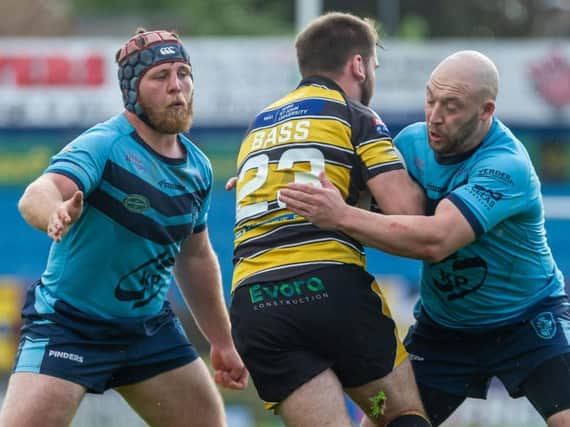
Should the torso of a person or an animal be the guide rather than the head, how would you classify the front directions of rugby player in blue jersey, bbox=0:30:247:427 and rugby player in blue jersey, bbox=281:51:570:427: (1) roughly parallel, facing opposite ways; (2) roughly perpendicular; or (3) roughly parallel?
roughly perpendicular

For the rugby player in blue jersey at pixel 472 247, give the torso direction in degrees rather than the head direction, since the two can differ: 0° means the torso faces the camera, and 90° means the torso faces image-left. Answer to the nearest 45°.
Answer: approximately 45°

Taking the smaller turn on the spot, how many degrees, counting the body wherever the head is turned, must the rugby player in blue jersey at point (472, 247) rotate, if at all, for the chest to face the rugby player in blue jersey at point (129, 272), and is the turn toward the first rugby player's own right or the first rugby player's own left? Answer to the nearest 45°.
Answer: approximately 45° to the first rugby player's own right

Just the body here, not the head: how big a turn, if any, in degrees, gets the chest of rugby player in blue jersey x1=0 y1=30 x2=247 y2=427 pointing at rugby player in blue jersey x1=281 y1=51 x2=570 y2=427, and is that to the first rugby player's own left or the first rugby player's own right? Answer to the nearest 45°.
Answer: approximately 45° to the first rugby player's own left

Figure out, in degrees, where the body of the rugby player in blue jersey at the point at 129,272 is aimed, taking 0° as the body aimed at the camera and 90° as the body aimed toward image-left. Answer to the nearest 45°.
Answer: approximately 315°
